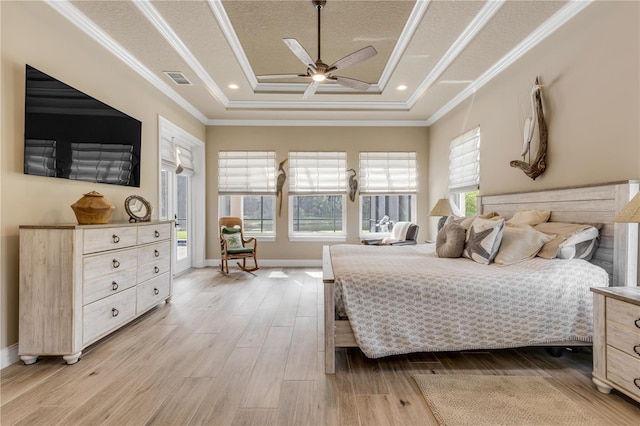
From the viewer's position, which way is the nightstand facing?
facing the viewer and to the left of the viewer

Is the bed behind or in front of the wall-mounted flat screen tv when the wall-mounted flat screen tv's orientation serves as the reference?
in front

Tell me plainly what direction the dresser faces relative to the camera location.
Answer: facing the viewer and to the right of the viewer

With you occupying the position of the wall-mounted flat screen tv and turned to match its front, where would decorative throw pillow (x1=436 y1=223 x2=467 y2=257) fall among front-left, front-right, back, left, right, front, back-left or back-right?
front

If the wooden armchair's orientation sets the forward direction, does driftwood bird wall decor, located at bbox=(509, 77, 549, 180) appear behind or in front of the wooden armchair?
in front

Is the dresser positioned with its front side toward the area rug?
yes

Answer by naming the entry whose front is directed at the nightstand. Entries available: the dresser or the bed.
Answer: the dresser

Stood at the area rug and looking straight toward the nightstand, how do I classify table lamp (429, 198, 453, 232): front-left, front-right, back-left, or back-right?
front-left

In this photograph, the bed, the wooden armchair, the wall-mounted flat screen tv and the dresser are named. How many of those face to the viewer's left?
1

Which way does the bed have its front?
to the viewer's left

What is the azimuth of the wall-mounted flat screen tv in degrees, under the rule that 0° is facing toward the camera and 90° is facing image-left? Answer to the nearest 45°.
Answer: approximately 315°

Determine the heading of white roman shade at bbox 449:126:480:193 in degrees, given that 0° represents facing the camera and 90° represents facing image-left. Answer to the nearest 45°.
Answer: approximately 45°

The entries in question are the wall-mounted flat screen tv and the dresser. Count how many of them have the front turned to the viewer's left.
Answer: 0

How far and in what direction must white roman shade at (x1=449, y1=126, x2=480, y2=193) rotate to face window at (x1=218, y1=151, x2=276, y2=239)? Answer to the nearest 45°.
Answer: approximately 45° to its right

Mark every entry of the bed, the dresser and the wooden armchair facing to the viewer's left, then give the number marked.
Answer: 1
